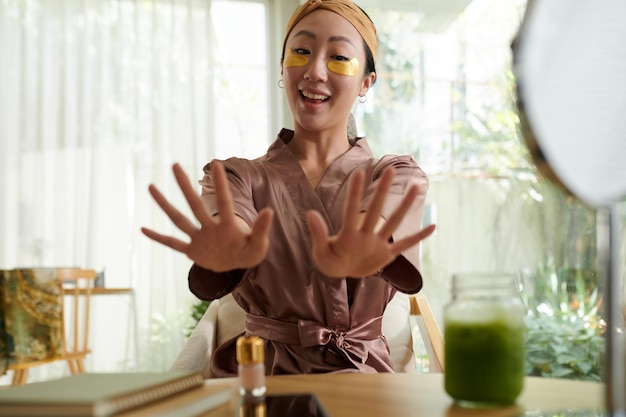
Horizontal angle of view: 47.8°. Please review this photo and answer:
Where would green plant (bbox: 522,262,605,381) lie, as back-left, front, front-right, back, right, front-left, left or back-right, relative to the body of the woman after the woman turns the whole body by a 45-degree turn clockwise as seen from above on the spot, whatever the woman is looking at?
back

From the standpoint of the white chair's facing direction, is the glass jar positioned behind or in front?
in front

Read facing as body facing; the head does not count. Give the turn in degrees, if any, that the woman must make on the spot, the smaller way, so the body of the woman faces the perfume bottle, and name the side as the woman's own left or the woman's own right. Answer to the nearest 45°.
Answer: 0° — they already face it

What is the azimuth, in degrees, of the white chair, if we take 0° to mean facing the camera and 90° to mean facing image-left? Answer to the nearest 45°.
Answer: approximately 0°

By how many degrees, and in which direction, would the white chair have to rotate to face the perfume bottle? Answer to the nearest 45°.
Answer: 0° — it already faces it
